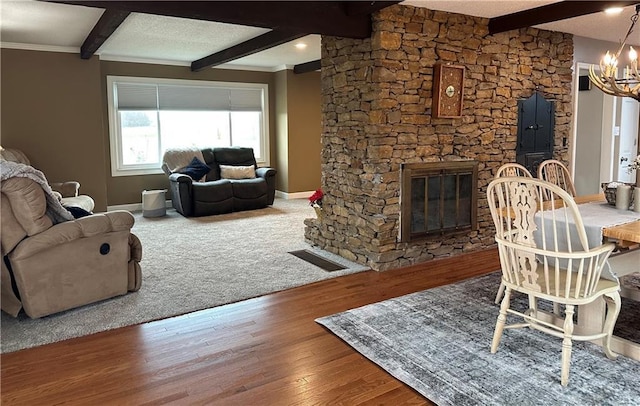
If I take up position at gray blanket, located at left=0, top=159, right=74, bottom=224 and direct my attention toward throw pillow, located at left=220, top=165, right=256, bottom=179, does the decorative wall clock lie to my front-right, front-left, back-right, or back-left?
front-right

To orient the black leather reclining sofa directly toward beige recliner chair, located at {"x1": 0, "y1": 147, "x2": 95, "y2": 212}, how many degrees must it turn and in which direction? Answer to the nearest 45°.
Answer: approximately 90° to its right

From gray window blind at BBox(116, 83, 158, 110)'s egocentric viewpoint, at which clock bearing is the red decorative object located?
The red decorative object is roughly at 11 o'clock from the gray window blind.

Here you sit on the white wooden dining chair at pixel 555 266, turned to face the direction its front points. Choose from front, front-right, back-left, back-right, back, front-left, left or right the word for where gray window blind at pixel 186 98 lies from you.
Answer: left

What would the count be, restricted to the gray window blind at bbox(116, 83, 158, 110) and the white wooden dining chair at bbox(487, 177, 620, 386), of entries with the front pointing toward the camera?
1

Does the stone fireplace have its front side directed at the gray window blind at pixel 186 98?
no

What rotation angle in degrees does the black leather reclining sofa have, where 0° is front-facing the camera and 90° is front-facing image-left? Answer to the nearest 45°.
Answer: approximately 315°

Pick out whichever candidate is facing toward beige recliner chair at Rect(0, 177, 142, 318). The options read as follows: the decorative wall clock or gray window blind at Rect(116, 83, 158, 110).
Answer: the gray window blind

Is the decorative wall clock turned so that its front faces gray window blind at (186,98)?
no

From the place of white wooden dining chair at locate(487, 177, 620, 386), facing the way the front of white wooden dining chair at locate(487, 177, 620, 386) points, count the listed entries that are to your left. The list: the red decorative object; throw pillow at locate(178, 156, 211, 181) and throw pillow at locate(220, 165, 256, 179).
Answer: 3

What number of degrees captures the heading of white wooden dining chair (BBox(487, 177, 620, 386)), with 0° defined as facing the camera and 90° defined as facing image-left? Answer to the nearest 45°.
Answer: approximately 225°

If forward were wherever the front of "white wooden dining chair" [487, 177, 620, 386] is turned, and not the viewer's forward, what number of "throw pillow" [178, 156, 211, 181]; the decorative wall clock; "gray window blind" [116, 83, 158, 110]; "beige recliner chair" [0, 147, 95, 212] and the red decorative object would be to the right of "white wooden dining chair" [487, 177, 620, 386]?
0

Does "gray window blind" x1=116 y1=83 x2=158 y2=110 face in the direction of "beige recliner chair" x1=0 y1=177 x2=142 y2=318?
yes

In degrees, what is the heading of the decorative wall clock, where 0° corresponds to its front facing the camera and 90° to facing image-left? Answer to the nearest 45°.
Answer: approximately 315°

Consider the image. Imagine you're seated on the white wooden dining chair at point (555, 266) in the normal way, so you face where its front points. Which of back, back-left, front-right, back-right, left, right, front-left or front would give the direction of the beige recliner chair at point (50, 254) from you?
back-left

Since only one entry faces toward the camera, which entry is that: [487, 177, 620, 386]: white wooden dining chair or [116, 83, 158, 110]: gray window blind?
the gray window blind

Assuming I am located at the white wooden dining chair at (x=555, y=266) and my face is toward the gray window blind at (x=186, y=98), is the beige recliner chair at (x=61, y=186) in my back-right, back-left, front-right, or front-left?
front-left

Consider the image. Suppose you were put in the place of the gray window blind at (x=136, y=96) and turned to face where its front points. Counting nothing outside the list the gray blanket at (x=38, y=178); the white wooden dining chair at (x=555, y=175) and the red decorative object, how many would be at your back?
0

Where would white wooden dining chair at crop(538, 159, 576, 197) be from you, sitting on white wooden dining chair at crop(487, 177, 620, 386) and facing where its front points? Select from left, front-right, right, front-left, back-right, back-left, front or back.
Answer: front-left

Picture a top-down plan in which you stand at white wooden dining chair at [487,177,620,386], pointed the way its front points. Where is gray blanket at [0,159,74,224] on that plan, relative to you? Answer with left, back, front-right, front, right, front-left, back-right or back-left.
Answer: back-left

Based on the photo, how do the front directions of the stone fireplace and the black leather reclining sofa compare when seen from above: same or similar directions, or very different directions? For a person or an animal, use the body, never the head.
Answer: same or similar directions
